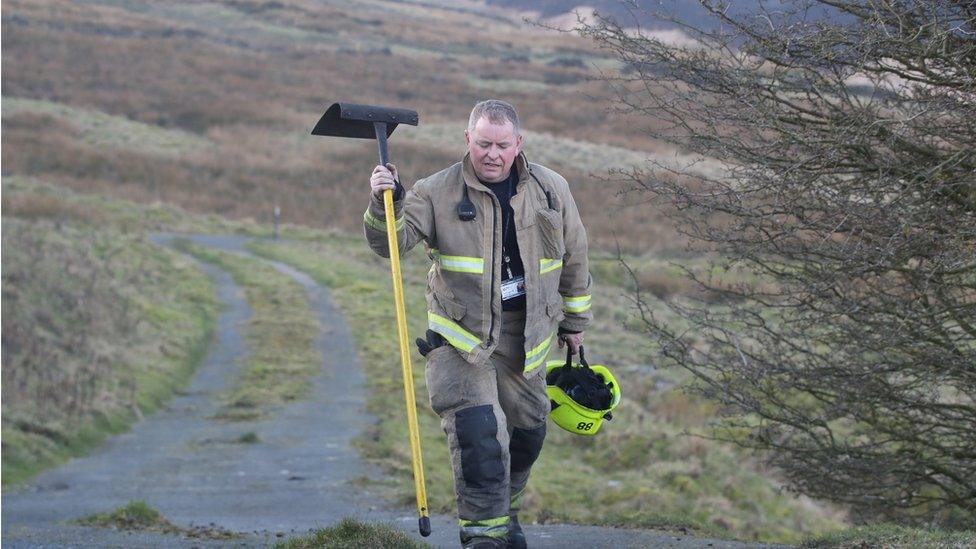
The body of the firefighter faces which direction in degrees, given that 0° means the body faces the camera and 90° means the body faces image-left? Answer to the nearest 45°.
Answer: approximately 0°

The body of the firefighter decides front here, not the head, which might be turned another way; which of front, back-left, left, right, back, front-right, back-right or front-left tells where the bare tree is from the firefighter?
back-left
